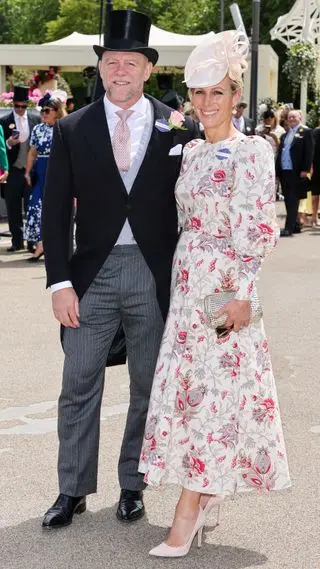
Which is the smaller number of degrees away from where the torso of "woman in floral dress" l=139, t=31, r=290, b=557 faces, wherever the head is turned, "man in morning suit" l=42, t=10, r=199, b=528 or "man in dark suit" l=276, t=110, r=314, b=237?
the man in morning suit

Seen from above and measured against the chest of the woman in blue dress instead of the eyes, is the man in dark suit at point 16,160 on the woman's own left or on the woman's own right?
on the woman's own right

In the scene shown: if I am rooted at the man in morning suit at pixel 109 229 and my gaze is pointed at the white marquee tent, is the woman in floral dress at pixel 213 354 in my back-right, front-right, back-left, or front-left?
back-right

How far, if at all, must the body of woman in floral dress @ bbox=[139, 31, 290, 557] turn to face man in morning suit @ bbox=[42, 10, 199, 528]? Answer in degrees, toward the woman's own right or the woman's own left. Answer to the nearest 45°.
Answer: approximately 90° to the woman's own right

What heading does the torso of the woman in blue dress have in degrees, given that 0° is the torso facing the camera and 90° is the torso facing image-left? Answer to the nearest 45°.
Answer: approximately 45°

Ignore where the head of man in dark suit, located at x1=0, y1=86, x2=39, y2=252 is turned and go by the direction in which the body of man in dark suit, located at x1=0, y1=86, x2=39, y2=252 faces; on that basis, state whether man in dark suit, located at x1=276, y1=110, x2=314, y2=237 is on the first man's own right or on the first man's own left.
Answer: on the first man's own left

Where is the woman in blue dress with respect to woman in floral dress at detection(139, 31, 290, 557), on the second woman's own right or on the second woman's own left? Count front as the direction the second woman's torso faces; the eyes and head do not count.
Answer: on the second woman's own right

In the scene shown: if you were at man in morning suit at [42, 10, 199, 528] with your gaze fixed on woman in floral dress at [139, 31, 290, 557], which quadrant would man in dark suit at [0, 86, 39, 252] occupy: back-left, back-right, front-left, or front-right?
back-left

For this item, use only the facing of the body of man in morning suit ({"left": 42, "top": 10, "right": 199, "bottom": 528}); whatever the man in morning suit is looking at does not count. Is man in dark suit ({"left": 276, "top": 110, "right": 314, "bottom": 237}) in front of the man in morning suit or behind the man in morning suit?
behind

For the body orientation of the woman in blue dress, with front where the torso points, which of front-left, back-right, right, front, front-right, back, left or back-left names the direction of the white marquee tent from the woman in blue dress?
back-right
